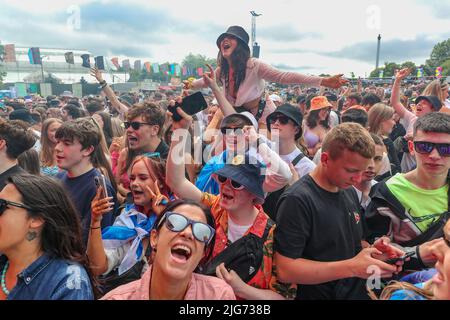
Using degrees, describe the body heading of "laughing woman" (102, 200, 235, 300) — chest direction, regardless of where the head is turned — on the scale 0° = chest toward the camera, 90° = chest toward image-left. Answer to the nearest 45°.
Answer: approximately 0°

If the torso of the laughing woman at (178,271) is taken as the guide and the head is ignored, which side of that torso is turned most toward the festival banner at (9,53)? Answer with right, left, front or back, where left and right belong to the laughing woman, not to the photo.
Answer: back

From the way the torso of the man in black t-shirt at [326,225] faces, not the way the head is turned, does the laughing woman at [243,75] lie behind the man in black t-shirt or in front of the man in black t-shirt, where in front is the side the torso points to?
behind

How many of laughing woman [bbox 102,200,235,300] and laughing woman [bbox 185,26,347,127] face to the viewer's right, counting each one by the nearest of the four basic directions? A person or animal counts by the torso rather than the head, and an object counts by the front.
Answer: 0

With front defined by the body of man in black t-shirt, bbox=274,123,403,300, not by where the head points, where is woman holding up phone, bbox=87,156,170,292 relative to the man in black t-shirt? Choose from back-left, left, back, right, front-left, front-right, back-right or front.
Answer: back-right

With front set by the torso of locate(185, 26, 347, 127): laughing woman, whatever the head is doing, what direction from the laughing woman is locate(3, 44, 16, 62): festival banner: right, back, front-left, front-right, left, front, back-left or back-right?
right

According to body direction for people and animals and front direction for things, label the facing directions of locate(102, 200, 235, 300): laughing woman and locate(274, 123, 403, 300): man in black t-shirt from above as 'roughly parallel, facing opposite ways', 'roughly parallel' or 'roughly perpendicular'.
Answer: roughly parallel

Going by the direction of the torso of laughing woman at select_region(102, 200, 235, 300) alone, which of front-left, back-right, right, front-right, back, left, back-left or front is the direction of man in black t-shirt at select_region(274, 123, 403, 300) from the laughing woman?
left

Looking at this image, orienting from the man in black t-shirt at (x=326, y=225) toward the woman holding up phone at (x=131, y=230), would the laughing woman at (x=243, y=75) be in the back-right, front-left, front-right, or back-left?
front-right

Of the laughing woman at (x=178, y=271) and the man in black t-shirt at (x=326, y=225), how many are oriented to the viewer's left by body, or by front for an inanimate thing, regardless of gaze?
0
